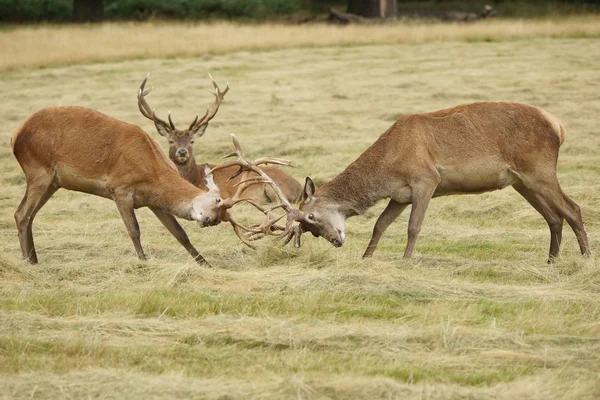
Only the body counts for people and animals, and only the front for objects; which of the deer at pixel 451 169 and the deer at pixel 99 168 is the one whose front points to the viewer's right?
the deer at pixel 99 168

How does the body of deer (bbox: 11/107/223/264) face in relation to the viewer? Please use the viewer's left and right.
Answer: facing to the right of the viewer

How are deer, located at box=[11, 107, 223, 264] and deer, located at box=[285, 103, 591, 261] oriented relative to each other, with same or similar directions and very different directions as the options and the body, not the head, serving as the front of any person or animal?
very different directions

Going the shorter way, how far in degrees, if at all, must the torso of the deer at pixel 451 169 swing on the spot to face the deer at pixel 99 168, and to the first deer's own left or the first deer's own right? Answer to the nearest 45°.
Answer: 0° — it already faces it

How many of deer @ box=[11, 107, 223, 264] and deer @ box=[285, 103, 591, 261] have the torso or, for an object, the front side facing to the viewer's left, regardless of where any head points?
1

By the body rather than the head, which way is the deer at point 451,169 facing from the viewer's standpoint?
to the viewer's left

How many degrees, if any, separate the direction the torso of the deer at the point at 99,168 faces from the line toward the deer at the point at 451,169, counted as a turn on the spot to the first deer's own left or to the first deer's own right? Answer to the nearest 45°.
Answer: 0° — it already faces it
